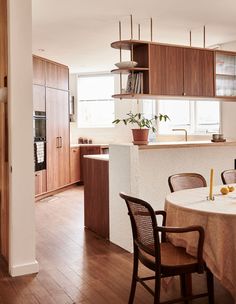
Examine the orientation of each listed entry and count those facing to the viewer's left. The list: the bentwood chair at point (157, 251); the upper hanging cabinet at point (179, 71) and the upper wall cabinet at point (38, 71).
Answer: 0

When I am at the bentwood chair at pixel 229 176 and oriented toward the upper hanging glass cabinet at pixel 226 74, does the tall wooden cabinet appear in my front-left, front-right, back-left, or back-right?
front-left

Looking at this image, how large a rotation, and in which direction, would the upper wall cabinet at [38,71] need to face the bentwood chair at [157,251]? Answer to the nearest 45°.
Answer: approximately 45° to its right

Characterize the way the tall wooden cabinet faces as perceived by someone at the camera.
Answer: facing the viewer and to the right of the viewer

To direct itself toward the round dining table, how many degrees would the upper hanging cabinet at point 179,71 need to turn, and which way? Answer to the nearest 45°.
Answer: approximately 45° to its right

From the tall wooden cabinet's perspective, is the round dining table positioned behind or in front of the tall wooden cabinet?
in front

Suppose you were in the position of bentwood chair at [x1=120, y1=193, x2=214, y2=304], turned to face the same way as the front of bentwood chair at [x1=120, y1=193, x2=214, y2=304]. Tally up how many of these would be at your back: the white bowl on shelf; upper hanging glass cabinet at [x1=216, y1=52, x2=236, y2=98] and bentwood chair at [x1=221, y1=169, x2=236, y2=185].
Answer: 0

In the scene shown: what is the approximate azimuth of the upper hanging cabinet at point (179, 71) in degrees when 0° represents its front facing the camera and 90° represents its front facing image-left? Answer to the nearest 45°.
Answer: approximately 315°

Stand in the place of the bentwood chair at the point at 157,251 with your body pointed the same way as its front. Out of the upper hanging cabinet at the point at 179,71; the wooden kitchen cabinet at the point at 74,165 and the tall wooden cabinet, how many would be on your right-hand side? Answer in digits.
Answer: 0

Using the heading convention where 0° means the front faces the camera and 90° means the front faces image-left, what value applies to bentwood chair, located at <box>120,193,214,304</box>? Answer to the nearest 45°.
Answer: approximately 225°

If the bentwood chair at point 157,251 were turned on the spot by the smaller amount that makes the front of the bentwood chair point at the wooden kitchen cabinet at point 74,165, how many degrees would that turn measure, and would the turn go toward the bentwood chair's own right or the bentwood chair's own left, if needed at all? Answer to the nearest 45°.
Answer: approximately 45° to the bentwood chair's own left

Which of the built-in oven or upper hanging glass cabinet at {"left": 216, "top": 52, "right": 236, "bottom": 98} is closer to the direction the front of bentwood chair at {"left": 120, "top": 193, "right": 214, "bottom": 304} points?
the upper hanging glass cabinet

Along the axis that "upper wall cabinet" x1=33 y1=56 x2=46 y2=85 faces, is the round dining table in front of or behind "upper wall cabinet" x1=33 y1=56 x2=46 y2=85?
in front

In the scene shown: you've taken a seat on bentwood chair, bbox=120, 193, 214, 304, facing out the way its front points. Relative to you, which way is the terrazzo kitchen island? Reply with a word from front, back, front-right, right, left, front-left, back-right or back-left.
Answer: front-left

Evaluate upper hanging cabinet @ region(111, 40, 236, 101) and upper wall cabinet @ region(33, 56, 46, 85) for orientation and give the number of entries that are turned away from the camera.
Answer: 0
